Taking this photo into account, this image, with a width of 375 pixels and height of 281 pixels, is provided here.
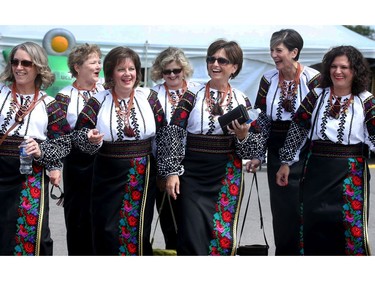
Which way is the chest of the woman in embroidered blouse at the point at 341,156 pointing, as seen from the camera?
toward the camera

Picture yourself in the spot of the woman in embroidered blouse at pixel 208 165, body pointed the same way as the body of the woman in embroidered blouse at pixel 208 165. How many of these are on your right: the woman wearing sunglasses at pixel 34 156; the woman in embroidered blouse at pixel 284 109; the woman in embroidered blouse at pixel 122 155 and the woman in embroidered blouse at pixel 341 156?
2

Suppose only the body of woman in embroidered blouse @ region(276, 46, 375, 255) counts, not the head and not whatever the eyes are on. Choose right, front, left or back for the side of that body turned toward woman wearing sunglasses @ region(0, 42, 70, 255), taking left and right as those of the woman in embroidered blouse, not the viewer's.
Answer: right

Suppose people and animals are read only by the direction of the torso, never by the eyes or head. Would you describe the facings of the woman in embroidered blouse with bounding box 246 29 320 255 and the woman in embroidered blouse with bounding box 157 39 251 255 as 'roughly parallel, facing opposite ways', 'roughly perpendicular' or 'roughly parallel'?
roughly parallel

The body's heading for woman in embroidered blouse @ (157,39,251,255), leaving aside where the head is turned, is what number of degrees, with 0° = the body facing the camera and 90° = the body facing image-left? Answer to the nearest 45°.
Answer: approximately 0°

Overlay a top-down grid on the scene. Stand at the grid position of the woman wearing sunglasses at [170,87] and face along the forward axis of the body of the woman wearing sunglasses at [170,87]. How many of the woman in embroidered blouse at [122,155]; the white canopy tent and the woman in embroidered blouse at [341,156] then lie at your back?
1

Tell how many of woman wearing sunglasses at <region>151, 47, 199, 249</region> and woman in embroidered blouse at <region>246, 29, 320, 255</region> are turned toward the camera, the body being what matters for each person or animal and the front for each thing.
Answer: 2

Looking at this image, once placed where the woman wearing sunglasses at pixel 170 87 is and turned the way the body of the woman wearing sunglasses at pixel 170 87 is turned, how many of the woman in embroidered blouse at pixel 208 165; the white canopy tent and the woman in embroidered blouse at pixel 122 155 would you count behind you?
1

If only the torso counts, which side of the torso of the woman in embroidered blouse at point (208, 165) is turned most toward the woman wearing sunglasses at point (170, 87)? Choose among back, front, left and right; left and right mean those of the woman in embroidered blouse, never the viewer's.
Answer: back

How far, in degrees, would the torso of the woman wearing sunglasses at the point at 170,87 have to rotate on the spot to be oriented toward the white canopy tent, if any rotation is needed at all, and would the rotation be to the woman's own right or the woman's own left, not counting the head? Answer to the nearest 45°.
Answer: approximately 180°

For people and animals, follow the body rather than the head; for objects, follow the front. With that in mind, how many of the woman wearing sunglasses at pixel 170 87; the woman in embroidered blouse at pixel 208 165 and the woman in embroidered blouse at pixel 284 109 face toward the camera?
3

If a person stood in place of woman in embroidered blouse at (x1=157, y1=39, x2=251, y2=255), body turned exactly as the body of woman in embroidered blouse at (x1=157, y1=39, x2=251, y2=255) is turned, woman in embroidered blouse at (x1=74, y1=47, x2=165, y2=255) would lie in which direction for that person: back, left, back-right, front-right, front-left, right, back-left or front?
right

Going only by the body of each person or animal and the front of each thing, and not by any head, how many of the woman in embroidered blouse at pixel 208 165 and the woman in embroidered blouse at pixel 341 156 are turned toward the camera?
2

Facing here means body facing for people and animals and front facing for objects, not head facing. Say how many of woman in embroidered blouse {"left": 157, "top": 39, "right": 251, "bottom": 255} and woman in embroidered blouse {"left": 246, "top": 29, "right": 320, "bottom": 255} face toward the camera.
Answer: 2

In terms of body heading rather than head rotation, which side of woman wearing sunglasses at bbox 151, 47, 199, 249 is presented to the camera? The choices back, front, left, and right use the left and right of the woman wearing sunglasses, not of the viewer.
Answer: front

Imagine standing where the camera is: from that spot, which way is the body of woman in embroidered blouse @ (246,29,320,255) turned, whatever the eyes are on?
toward the camera
